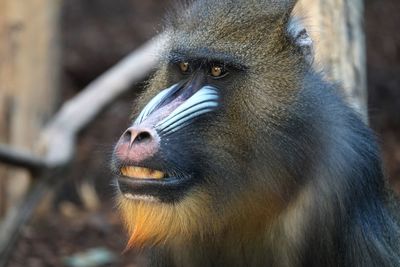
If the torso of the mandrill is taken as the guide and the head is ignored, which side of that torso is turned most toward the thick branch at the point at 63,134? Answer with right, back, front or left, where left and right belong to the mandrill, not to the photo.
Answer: right

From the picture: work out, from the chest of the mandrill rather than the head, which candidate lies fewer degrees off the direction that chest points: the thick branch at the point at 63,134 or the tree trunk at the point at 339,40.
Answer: the thick branch

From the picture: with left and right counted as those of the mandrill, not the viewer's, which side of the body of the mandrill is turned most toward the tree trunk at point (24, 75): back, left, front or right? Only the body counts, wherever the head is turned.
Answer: right

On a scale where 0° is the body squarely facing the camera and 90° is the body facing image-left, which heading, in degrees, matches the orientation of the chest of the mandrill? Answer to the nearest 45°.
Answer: approximately 45°

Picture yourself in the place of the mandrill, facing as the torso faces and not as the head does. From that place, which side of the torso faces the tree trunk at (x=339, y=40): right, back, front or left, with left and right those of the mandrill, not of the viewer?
back
